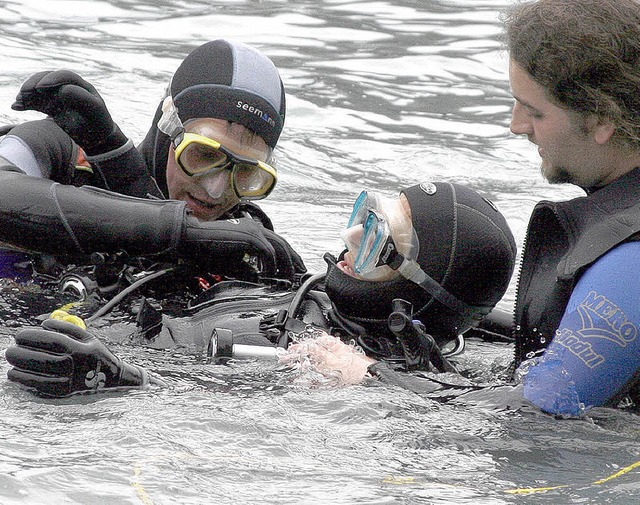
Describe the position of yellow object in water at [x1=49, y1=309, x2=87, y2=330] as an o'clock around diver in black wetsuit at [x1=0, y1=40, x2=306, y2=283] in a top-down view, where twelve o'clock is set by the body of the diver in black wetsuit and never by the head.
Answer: The yellow object in water is roughly at 2 o'clock from the diver in black wetsuit.

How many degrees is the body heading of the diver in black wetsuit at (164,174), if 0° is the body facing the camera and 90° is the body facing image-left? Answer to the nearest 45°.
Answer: approximately 315°

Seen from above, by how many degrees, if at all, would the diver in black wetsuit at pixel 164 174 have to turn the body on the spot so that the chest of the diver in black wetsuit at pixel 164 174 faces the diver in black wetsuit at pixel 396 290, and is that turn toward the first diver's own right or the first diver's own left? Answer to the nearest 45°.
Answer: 0° — they already face them
